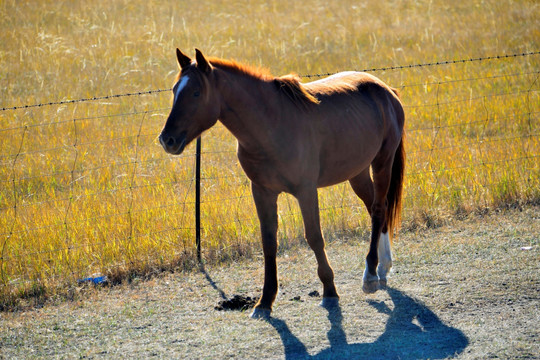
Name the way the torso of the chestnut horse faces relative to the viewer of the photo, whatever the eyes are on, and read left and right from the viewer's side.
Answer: facing the viewer and to the left of the viewer

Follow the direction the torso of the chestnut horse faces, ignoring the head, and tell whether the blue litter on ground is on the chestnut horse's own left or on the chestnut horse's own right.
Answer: on the chestnut horse's own right
